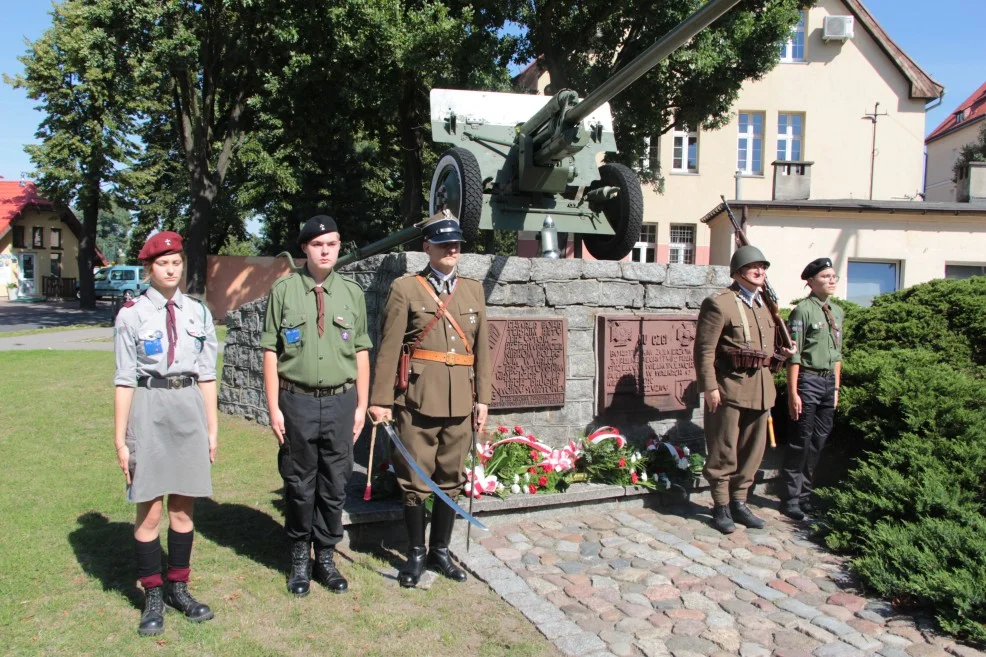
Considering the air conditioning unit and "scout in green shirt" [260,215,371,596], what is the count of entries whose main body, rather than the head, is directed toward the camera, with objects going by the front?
2

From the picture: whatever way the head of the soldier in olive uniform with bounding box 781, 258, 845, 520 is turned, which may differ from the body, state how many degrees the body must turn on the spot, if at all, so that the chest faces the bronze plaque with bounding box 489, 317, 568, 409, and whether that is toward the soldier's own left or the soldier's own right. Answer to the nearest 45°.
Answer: approximately 135° to the soldier's own right

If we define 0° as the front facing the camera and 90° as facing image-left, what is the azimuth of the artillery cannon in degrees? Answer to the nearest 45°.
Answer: approximately 315°

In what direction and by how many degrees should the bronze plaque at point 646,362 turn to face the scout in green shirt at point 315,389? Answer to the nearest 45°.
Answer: approximately 45° to its right

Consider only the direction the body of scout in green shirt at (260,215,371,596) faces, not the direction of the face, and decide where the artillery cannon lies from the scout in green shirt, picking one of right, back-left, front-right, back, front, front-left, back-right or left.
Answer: back-left

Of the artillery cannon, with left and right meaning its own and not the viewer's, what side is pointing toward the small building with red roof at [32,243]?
back

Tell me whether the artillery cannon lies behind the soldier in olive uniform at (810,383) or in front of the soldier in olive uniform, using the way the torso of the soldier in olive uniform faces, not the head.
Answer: behind
